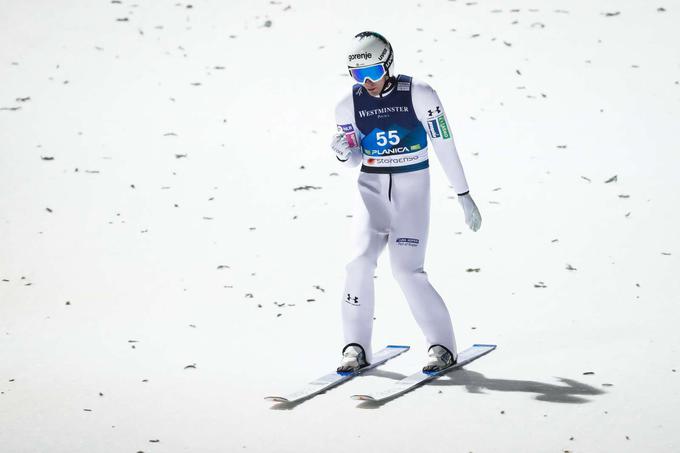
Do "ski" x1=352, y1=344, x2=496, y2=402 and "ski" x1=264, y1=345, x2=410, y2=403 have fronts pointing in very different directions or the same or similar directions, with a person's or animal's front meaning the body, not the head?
same or similar directions

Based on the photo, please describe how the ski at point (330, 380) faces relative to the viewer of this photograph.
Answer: facing the viewer and to the left of the viewer

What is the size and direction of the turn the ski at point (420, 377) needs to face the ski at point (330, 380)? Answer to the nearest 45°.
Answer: approximately 45° to its right

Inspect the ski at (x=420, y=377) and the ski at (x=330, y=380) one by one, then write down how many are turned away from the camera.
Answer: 0

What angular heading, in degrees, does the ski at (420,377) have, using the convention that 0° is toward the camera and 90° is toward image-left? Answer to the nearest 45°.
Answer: approximately 45°
